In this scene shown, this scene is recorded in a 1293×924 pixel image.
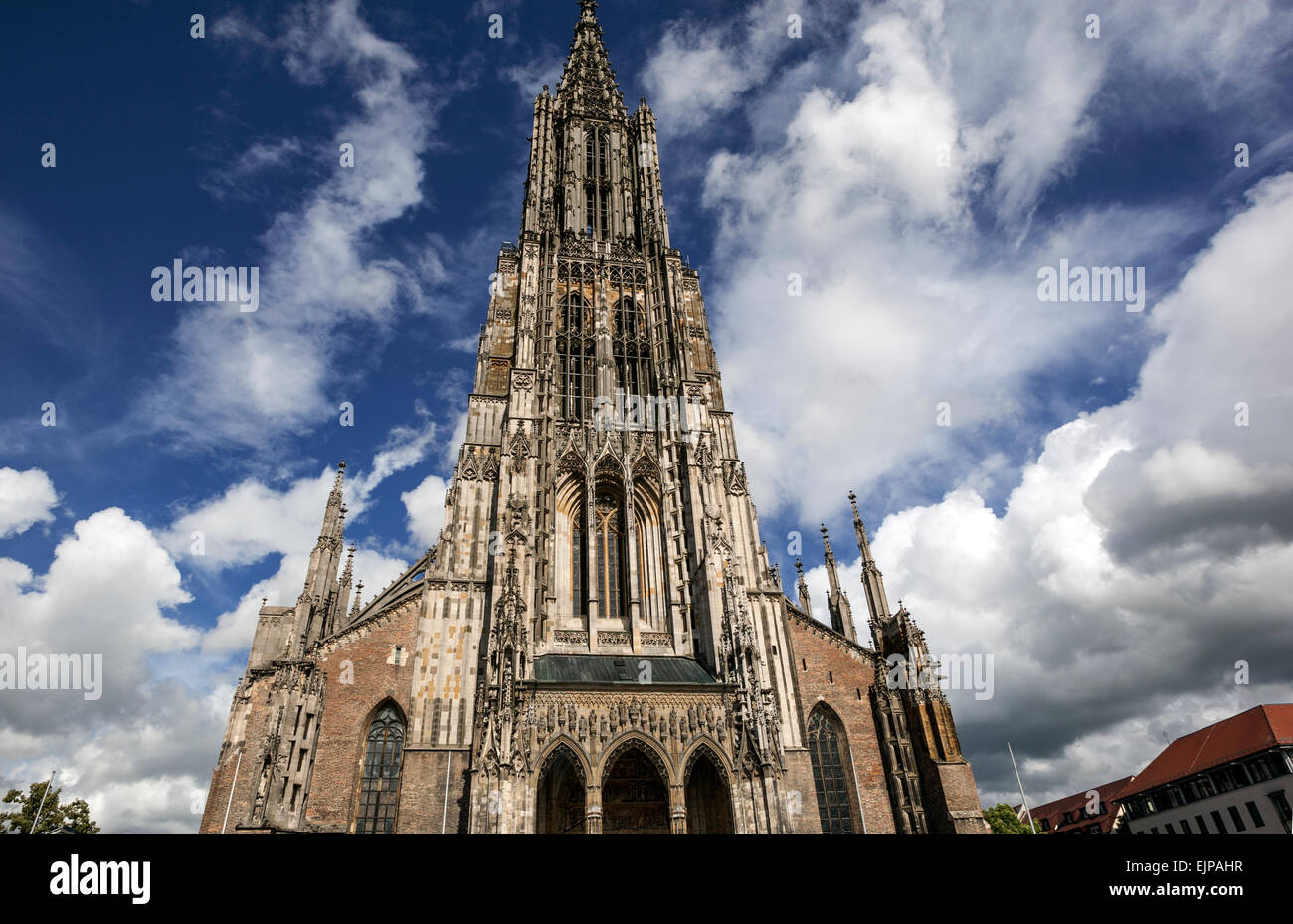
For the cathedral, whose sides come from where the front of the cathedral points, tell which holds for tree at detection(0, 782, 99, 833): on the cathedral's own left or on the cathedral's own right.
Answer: on the cathedral's own right

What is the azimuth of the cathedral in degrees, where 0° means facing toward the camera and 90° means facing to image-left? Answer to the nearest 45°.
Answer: approximately 0°

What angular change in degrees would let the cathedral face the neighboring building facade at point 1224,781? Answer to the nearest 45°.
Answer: approximately 135° to its left
